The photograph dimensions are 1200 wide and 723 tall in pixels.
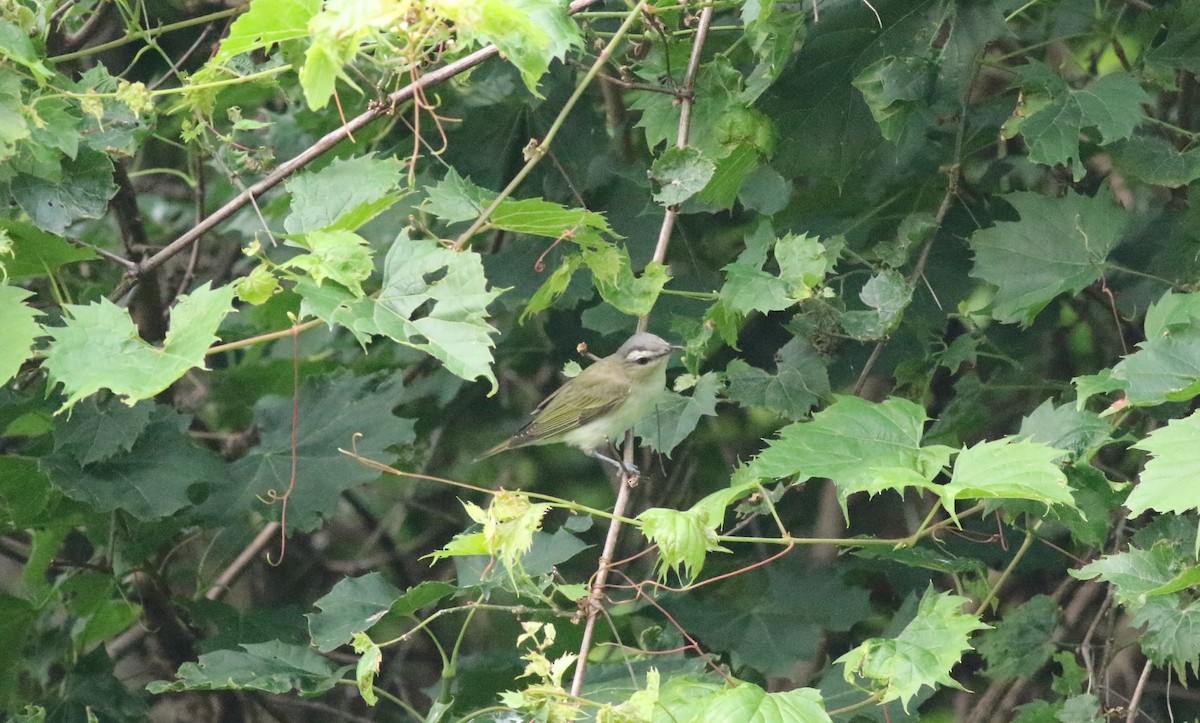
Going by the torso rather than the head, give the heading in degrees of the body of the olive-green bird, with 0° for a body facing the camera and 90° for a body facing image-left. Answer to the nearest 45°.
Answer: approximately 270°

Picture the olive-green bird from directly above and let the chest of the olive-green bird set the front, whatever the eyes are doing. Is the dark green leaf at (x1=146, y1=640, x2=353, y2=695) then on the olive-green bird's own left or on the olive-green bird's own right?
on the olive-green bird's own right

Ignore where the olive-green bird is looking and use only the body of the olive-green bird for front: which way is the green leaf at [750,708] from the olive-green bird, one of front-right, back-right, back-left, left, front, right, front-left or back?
right

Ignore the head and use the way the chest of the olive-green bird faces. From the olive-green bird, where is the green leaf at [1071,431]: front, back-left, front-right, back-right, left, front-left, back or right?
front-right
